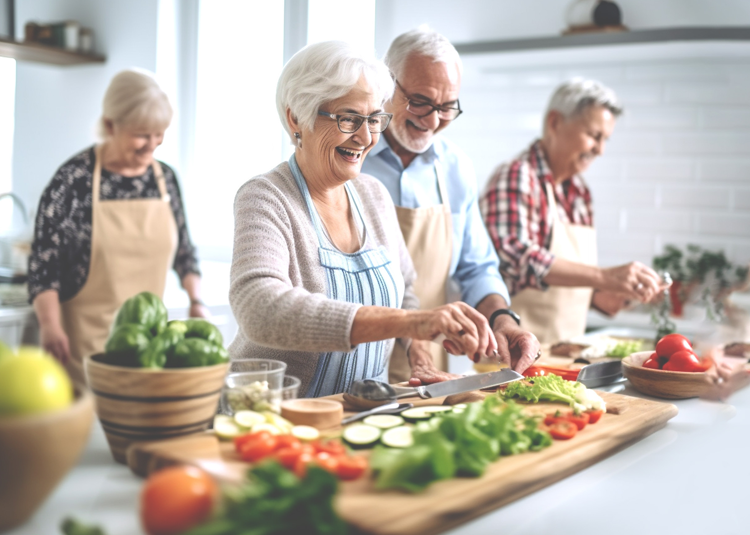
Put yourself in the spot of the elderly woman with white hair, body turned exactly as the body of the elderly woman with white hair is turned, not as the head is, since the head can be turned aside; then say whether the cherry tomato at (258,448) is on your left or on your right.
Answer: on your right

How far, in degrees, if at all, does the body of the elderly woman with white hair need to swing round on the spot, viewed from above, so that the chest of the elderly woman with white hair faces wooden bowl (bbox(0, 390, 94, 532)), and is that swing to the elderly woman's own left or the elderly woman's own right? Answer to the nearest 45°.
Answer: approximately 45° to the elderly woman's own right

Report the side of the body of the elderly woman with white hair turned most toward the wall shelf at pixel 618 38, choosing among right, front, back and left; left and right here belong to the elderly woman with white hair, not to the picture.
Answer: left

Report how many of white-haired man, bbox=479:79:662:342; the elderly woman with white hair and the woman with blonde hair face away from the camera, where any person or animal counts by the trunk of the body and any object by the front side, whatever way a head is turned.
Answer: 0

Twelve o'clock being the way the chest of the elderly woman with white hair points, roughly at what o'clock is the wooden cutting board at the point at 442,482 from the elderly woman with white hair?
The wooden cutting board is roughly at 1 o'clock from the elderly woman with white hair.

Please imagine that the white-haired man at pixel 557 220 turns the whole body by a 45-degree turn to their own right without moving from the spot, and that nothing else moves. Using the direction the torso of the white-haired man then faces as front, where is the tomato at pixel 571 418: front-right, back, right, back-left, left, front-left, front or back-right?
front

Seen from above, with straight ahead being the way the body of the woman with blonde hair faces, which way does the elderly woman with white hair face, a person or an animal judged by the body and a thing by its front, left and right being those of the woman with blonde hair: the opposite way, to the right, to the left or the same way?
the same way

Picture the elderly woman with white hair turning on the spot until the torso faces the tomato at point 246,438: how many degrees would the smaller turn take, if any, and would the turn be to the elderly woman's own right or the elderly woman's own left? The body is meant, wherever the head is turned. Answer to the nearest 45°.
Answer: approximately 45° to the elderly woman's own right

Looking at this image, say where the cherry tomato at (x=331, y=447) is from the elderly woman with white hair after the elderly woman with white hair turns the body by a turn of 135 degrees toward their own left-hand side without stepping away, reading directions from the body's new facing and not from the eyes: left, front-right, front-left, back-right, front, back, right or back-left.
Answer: back

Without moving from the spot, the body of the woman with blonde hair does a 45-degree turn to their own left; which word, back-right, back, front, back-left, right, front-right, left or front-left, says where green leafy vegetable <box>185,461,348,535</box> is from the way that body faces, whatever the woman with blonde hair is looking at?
right

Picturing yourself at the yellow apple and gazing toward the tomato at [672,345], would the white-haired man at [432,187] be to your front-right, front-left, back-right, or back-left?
front-left

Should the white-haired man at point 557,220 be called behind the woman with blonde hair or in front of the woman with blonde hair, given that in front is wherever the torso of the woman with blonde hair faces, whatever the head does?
in front

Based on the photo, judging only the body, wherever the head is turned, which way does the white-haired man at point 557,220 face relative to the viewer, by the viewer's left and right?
facing the viewer and to the right of the viewer

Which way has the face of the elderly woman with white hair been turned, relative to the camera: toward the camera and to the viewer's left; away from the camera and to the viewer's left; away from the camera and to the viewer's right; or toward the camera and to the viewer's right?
toward the camera and to the viewer's right
